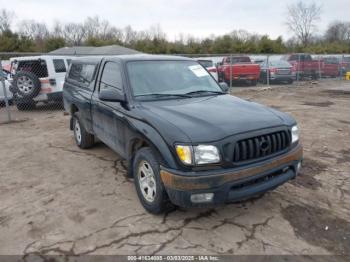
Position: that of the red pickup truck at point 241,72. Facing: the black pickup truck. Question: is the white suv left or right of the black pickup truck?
right

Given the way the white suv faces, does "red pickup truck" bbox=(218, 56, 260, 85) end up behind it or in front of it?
in front

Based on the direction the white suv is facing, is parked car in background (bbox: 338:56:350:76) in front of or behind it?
in front

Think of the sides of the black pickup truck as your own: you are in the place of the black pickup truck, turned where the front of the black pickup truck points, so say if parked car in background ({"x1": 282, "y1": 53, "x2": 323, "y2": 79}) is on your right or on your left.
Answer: on your left

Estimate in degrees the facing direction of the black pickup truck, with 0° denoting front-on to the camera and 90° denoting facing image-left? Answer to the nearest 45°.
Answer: approximately 315°

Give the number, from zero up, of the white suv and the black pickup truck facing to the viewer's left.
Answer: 0

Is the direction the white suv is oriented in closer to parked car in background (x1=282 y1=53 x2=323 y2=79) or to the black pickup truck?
the parked car in background

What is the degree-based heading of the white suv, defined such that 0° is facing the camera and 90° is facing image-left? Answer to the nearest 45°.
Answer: approximately 225°

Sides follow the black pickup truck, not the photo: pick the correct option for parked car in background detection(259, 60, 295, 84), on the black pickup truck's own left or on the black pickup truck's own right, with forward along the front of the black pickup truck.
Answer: on the black pickup truck's own left

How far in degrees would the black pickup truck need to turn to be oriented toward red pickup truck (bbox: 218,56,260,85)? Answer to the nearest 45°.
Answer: approximately 135° to its left

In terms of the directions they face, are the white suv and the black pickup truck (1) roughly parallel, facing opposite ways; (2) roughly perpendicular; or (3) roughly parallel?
roughly perpendicular
